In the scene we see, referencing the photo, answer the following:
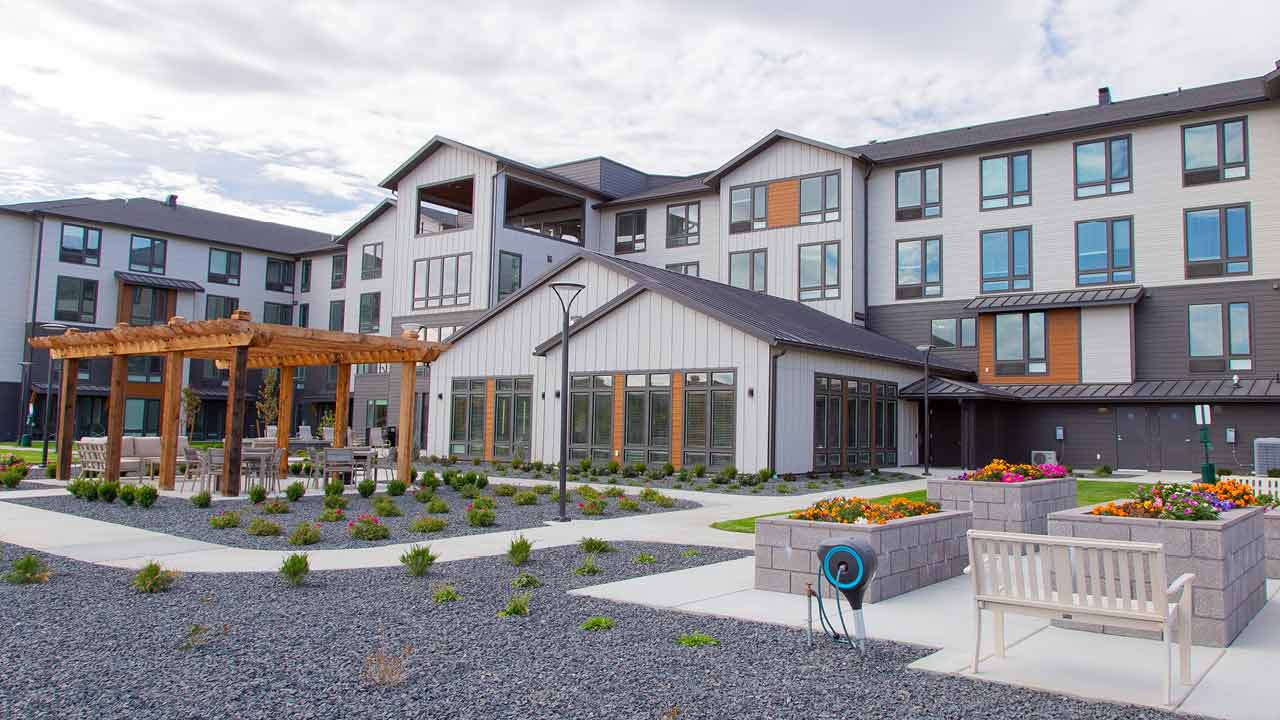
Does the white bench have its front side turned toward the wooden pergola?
no

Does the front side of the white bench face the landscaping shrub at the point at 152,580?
no

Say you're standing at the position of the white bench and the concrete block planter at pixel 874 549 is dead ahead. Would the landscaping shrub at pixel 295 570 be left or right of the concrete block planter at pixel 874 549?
left

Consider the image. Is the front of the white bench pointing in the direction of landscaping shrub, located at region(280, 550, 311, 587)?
no

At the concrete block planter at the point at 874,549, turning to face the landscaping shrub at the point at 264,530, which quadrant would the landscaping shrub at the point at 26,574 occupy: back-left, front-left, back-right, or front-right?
front-left
